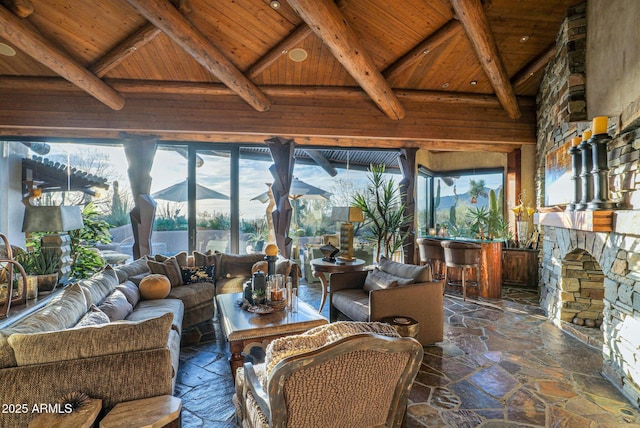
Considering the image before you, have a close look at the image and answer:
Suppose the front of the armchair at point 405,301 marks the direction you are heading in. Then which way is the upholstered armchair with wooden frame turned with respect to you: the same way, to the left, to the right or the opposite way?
to the right

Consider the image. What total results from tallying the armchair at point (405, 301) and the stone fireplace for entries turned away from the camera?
0

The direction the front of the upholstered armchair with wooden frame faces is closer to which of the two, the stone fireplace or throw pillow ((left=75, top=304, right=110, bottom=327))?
the throw pillow

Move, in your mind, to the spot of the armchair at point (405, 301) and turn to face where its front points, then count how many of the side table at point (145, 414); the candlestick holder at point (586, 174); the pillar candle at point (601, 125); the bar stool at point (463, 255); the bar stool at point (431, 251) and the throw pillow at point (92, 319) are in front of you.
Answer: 2

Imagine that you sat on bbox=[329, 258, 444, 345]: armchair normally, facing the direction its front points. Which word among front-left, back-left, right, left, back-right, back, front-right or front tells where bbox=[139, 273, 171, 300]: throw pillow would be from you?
front-right

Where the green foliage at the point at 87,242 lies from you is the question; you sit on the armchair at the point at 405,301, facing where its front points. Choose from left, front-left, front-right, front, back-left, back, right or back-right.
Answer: front-right

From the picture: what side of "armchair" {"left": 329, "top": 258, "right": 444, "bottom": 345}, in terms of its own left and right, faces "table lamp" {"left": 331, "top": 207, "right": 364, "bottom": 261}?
right

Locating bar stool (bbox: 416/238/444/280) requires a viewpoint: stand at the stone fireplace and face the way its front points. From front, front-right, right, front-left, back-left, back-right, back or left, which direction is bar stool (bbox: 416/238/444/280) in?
right

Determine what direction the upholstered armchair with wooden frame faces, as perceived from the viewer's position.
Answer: facing away from the viewer and to the left of the viewer

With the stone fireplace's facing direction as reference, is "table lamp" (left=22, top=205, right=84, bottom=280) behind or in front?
in front

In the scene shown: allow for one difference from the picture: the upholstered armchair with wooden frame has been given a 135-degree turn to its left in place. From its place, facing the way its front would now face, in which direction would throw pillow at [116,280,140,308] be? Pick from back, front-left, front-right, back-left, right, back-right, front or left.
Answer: back-right

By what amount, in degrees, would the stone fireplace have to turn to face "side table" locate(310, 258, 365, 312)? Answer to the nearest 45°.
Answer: approximately 45° to its right

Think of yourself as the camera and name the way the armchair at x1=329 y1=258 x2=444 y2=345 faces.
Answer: facing the viewer and to the left of the viewer

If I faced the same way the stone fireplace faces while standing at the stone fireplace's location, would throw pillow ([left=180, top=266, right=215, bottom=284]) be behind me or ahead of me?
ahead

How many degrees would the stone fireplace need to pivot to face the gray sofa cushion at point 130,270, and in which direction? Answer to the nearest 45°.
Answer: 0° — it already faces it
